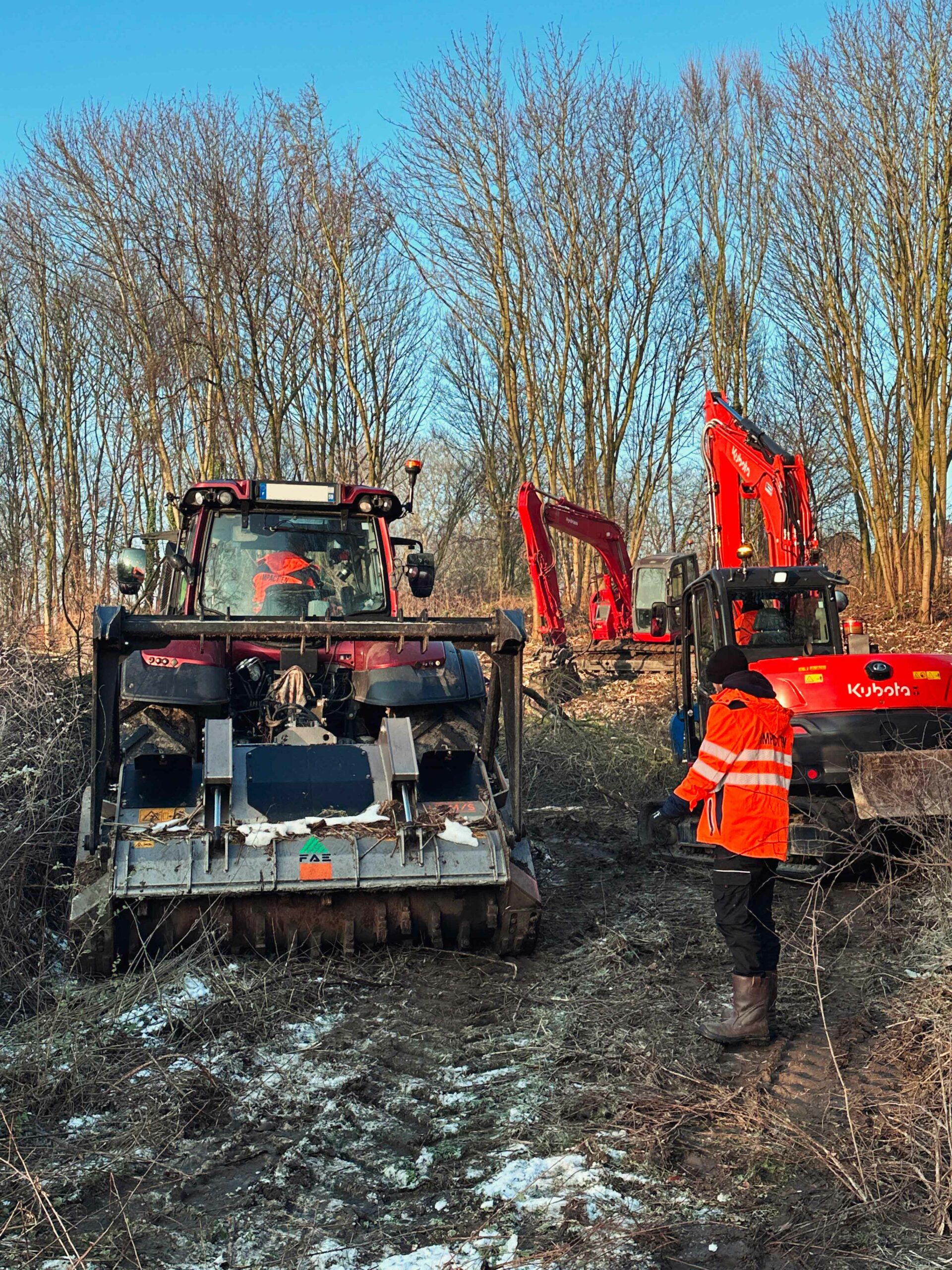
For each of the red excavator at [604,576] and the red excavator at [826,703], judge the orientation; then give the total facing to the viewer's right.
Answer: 0

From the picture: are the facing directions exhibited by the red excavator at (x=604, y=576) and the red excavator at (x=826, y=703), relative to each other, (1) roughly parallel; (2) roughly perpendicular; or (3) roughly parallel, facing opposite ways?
roughly perpendicular

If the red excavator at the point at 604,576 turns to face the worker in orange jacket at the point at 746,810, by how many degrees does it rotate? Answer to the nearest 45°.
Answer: approximately 45° to its left

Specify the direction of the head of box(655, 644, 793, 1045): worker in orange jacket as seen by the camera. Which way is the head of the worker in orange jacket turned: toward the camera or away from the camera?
away from the camera

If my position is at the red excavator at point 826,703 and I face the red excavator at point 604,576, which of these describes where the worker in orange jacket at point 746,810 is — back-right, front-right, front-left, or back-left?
back-left

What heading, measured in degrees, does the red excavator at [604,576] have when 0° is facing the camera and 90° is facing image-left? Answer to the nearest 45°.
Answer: approximately 45°

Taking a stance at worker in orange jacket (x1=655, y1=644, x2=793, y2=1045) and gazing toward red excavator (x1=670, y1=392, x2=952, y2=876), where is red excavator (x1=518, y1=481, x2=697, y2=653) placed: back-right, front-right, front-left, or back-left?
front-left
